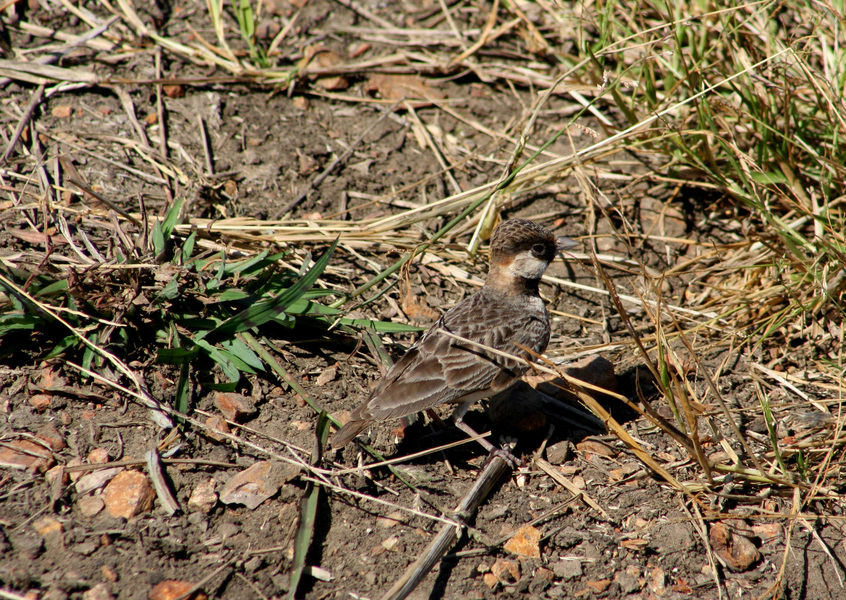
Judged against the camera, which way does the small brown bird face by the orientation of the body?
to the viewer's right

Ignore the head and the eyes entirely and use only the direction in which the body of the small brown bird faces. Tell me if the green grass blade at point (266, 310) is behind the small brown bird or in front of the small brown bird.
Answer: behind
